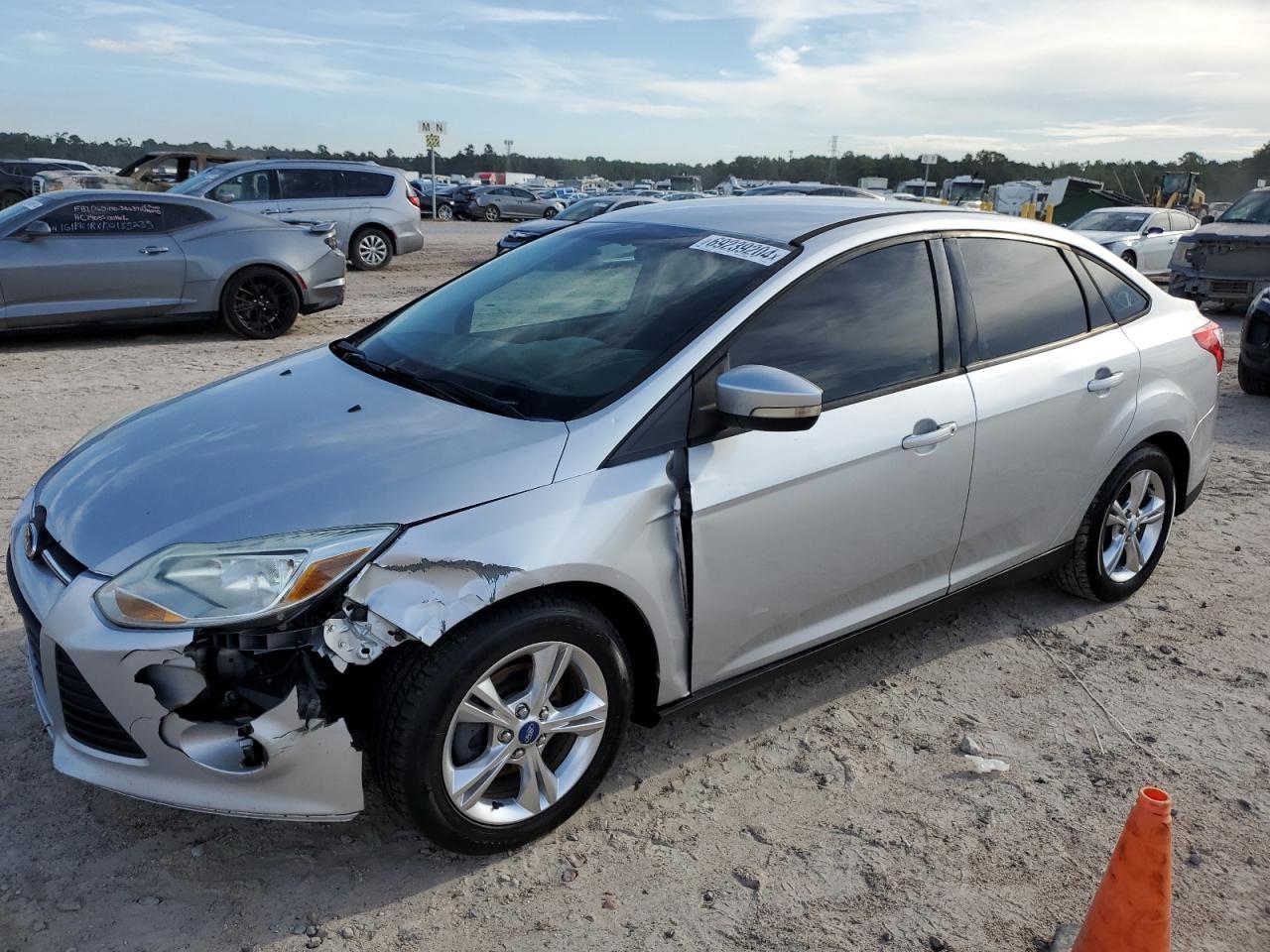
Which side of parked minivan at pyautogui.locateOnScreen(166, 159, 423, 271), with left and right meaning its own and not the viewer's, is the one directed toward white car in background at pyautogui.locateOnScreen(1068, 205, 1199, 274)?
back

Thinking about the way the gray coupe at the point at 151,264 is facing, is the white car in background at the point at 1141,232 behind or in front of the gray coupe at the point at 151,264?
behind

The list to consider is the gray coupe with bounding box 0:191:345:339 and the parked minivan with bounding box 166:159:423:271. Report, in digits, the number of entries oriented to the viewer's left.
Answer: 2

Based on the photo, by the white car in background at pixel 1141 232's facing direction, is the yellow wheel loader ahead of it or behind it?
behind

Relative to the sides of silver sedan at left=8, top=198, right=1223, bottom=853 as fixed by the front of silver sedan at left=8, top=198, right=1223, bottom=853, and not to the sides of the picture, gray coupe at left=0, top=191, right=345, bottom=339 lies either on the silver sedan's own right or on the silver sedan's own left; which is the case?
on the silver sedan's own right

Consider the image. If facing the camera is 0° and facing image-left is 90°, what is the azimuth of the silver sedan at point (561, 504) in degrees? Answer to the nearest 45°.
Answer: approximately 45°

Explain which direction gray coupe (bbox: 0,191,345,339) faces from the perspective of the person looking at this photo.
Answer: facing to the left of the viewer

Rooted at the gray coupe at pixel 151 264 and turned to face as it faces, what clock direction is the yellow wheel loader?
The yellow wheel loader is roughly at 5 o'clock from the gray coupe.

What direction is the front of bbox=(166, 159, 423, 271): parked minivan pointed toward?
to the viewer's left

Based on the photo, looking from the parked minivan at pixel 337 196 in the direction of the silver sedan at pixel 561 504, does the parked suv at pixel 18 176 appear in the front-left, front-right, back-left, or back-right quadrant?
back-right
